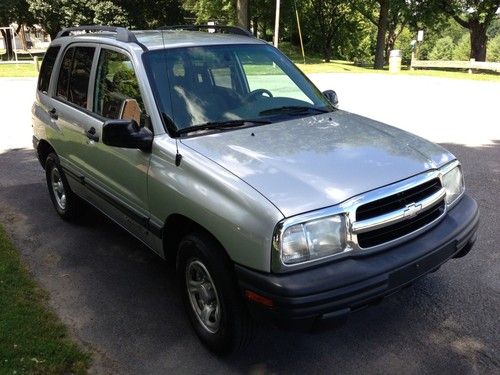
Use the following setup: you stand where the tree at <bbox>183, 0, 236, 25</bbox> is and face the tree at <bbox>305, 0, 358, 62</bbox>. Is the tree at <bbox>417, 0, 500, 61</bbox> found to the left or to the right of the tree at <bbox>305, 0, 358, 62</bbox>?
right

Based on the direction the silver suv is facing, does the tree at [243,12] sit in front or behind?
behind

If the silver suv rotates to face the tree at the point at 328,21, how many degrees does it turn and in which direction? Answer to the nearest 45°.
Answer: approximately 135° to its left

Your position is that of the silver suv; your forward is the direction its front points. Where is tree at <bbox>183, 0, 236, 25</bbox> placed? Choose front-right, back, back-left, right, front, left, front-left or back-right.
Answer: back-left

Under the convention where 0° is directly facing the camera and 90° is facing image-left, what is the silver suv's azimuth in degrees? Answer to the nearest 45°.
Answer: approximately 315°

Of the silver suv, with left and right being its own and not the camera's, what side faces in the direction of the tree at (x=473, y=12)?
left

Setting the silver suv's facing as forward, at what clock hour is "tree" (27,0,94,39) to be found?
The tree is roughly at 7 o'clock from the silver suv.
